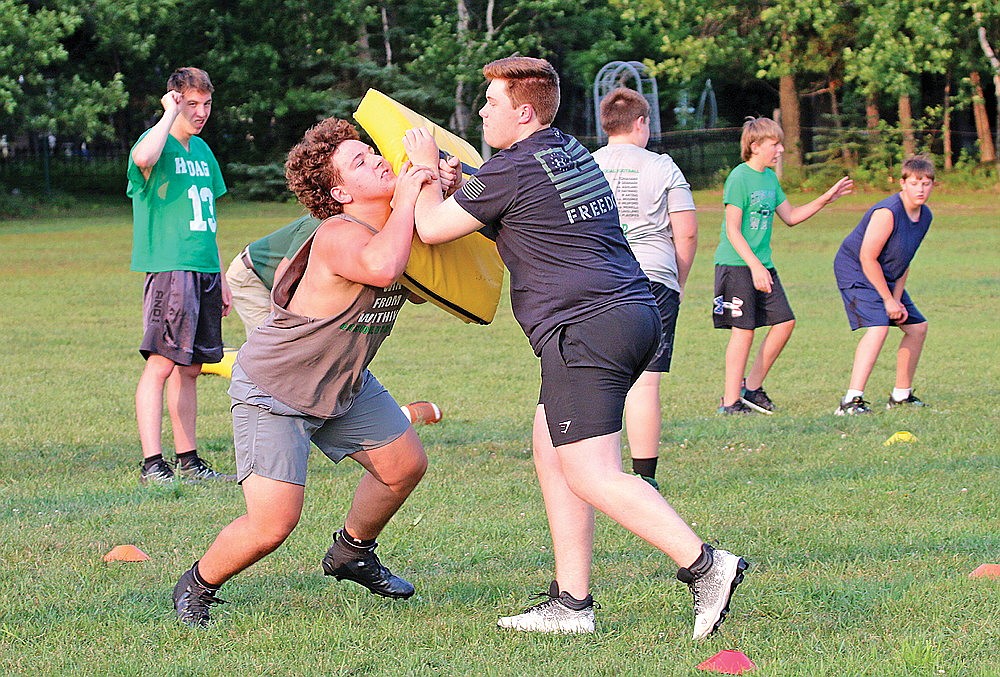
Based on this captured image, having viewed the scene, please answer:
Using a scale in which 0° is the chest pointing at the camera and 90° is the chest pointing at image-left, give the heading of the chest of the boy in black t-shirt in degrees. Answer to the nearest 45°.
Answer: approximately 135°

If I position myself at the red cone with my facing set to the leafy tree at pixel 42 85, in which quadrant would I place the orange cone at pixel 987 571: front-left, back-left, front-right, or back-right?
front-right

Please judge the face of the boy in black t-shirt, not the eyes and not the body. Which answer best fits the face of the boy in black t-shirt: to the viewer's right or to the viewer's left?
to the viewer's left

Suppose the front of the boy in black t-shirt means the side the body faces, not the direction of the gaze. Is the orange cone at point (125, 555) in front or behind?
in front

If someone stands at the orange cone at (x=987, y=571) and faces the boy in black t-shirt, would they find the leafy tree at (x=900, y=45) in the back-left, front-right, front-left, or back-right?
back-right

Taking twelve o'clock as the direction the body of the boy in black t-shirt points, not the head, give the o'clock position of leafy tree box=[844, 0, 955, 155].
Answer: The leafy tree is roughly at 2 o'clock from the boy in black t-shirt.
